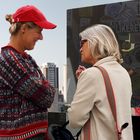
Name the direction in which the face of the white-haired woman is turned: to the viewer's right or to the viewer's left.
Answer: to the viewer's left

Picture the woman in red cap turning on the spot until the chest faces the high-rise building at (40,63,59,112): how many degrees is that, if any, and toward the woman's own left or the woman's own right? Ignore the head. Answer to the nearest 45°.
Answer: approximately 90° to the woman's own left

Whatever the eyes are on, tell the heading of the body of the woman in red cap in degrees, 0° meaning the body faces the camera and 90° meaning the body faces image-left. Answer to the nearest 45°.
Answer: approximately 270°

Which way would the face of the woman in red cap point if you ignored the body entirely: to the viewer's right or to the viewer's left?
to the viewer's right

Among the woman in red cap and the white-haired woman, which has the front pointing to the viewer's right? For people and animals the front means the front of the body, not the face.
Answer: the woman in red cap

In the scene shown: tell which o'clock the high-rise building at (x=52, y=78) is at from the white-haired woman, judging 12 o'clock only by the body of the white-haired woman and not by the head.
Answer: The high-rise building is roughly at 1 o'clock from the white-haired woman.

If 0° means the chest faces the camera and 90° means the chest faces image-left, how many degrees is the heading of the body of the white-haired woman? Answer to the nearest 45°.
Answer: approximately 135°

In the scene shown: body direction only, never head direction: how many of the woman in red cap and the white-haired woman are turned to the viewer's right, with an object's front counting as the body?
1
